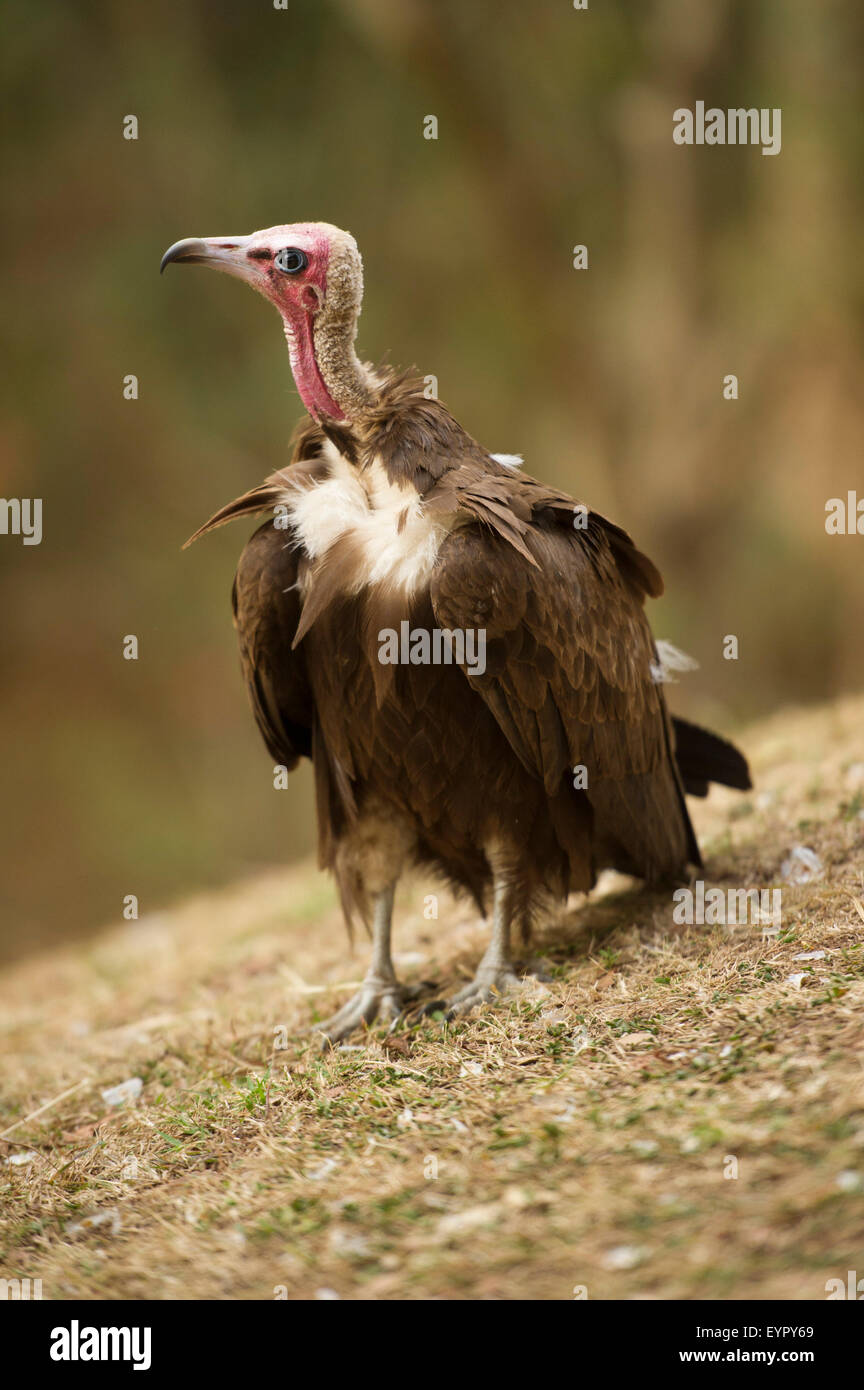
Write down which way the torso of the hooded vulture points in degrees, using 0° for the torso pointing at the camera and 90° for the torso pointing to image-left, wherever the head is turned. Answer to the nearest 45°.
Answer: approximately 45°

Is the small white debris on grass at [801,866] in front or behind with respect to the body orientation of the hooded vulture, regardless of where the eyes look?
behind

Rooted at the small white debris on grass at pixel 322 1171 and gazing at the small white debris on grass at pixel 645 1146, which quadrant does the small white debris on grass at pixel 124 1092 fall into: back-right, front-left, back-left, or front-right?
back-left

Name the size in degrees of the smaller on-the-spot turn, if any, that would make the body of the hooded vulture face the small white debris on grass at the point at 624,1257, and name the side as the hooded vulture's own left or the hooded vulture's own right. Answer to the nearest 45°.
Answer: approximately 45° to the hooded vulture's own left
